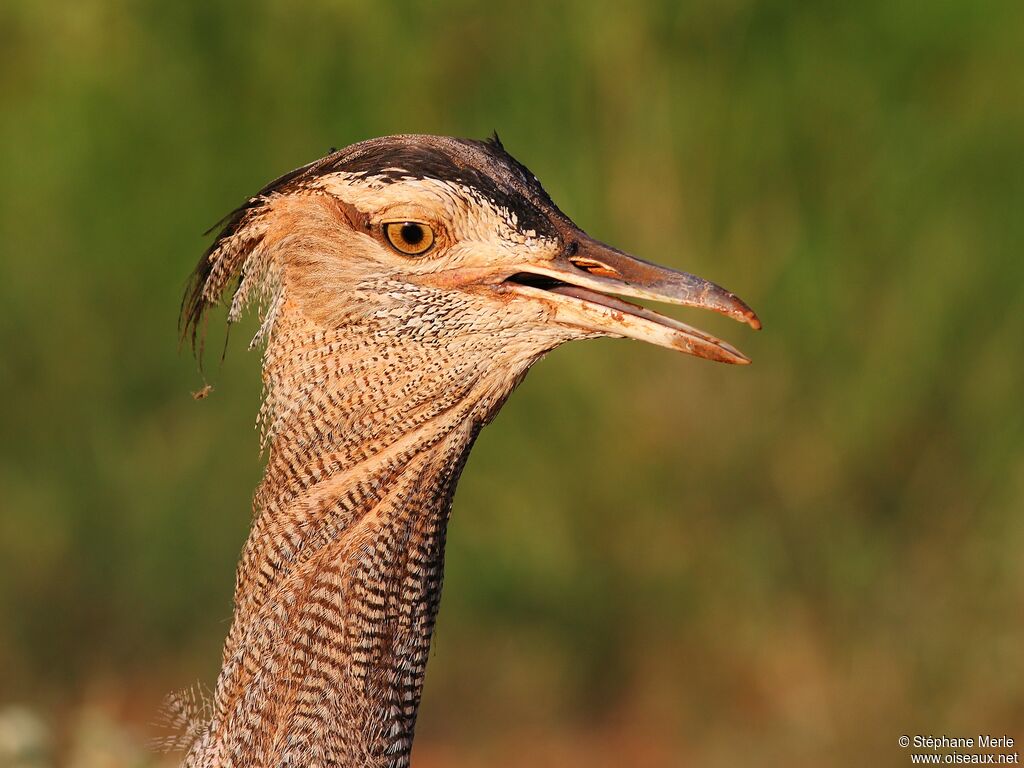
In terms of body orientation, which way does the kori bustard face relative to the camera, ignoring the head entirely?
to the viewer's right
